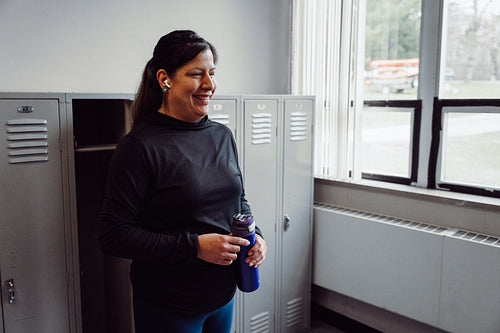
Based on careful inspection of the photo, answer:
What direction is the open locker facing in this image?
toward the camera

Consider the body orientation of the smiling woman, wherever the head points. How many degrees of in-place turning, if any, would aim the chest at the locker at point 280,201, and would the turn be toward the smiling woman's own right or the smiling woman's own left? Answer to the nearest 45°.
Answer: approximately 90° to the smiling woman's own left

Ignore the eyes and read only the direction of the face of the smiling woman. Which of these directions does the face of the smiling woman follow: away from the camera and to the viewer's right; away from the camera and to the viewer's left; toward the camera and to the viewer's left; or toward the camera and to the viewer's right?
toward the camera and to the viewer's right

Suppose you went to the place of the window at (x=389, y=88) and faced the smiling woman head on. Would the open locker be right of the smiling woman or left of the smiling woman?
right

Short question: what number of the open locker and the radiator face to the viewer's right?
0

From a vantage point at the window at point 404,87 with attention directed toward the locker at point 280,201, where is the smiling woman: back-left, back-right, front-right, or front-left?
front-left

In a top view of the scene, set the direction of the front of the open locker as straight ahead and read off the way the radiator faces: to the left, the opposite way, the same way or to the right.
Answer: to the right

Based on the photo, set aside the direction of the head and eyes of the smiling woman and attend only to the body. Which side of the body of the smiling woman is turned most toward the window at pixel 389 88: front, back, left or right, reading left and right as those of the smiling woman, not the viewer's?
left

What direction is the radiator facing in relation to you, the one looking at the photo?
facing the viewer and to the left of the viewer

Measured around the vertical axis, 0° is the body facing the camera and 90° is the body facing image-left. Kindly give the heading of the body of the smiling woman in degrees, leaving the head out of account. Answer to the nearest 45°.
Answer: approximately 315°

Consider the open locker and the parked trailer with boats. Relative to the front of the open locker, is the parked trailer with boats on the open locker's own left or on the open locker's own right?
on the open locker's own left

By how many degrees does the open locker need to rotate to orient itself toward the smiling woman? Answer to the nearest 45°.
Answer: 0° — it already faces them

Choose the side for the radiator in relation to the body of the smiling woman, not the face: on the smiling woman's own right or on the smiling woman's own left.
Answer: on the smiling woman's own left
